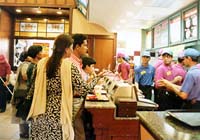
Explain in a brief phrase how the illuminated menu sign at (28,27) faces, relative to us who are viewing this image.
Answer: facing the viewer

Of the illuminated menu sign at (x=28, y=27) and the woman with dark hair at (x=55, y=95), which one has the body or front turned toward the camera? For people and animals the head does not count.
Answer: the illuminated menu sign

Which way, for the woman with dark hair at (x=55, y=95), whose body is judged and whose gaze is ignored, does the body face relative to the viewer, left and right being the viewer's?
facing away from the viewer and to the right of the viewer

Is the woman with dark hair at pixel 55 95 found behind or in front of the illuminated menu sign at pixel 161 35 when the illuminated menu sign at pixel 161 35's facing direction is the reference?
in front

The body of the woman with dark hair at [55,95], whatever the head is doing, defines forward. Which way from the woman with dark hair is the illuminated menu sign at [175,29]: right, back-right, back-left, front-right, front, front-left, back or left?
front

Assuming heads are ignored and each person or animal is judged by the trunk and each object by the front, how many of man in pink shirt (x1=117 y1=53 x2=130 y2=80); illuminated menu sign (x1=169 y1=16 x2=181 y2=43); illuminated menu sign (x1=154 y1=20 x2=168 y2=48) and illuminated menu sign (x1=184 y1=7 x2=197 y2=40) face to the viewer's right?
0

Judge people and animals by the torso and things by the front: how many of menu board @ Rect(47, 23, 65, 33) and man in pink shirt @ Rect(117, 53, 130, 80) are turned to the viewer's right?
0

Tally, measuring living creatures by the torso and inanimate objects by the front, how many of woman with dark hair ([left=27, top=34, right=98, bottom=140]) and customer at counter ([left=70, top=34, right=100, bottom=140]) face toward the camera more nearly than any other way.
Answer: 0

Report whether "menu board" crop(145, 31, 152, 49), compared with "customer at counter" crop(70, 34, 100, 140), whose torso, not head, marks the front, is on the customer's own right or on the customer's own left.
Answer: on the customer's own left

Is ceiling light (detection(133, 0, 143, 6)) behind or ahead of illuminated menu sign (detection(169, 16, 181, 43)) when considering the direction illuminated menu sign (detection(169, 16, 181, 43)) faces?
ahead

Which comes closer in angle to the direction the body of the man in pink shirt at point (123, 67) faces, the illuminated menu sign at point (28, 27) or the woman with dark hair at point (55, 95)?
the woman with dark hair

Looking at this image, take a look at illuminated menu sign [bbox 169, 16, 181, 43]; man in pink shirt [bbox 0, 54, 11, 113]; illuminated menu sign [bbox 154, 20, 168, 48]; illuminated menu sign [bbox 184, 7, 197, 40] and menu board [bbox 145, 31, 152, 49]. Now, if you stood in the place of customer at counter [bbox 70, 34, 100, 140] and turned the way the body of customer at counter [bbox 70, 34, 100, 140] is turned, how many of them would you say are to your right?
0

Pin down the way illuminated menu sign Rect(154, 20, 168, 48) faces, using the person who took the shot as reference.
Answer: facing the viewer and to the left of the viewer

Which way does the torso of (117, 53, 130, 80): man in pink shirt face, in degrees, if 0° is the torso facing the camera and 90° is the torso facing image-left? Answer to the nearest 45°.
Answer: approximately 45°

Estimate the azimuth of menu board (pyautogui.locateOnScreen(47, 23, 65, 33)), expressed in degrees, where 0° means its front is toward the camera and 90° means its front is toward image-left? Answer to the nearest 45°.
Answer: approximately 0°
